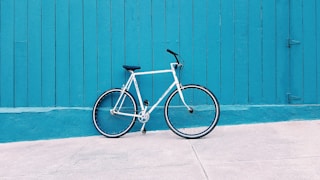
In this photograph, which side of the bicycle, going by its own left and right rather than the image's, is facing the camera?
right
